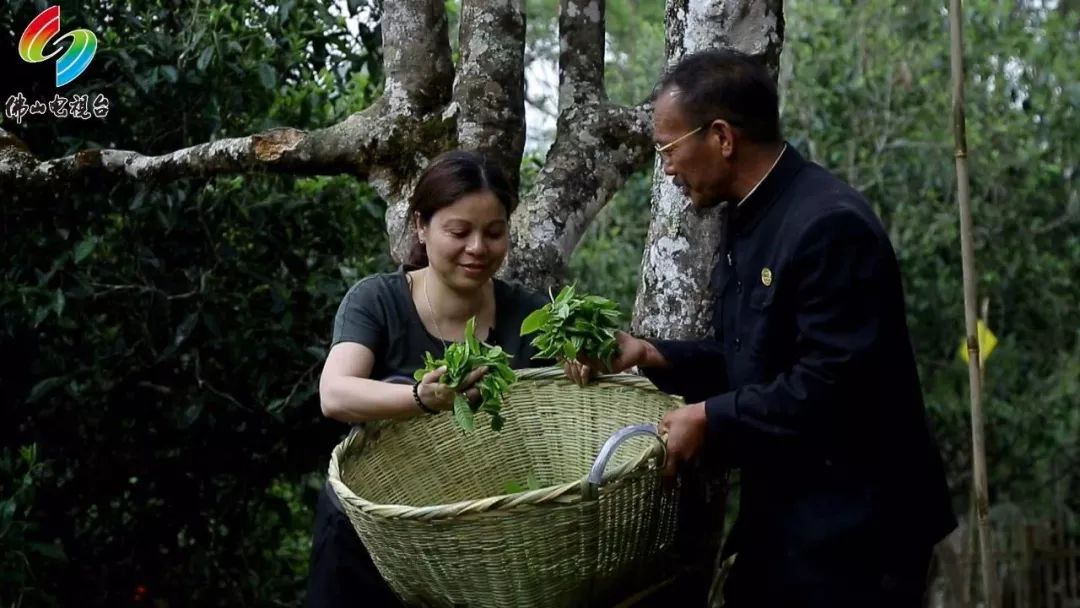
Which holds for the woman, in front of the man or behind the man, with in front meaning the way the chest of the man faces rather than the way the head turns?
in front

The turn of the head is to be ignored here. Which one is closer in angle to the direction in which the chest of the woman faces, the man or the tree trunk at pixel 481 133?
the man

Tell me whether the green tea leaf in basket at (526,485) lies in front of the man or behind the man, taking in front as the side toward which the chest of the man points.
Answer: in front

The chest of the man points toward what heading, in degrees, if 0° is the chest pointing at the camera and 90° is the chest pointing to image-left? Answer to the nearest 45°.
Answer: approximately 90°

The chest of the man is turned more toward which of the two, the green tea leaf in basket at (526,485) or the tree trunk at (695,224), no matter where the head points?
the green tea leaf in basket

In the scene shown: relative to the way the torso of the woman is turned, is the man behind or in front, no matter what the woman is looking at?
in front

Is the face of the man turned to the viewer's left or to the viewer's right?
to the viewer's left

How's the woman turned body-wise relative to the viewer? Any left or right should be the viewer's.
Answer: facing the viewer and to the right of the viewer

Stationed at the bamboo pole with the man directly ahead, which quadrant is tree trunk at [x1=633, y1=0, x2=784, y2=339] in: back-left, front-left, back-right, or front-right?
front-right

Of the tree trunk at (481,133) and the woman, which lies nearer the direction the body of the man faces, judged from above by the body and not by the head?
the woman

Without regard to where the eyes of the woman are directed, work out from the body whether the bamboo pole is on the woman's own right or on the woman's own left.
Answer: on the woman's own left

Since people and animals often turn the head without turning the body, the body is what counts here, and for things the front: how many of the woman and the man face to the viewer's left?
1
